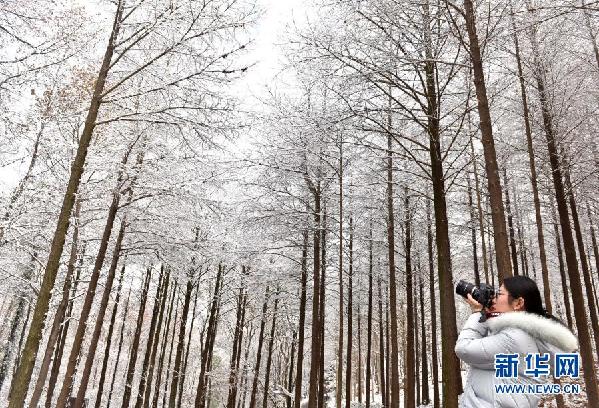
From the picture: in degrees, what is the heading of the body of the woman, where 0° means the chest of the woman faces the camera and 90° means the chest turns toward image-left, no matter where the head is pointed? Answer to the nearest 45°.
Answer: approximately 90°

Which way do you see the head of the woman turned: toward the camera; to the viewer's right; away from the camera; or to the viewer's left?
to the viewer's left
